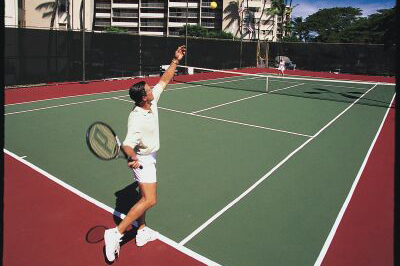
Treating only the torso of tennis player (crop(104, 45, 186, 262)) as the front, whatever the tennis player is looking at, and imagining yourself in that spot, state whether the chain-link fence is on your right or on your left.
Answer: on your left

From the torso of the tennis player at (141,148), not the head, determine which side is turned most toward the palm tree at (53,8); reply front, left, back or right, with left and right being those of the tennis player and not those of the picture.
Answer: left

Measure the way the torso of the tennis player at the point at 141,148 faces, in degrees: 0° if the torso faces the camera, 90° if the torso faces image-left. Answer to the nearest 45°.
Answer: approximately 270°
